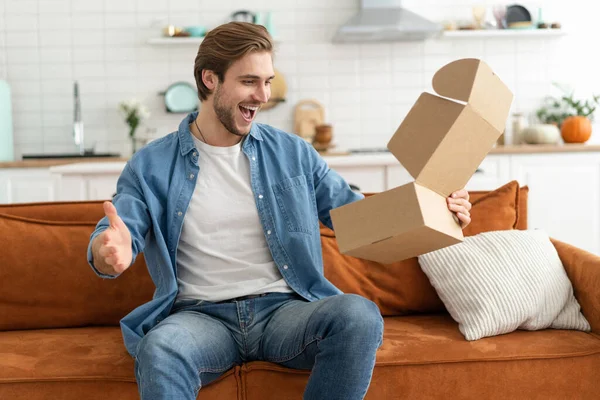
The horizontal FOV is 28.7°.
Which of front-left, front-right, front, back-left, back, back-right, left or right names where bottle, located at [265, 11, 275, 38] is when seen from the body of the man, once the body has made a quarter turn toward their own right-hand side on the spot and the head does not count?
right

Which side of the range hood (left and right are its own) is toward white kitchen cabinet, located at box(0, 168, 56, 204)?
right

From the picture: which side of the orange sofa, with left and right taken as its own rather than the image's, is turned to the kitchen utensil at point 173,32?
back

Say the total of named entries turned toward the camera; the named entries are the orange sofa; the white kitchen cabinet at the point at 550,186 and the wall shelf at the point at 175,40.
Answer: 3

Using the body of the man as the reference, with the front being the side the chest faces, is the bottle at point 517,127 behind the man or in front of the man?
behind

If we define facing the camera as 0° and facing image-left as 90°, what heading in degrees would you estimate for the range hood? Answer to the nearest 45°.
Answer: approximately 0°

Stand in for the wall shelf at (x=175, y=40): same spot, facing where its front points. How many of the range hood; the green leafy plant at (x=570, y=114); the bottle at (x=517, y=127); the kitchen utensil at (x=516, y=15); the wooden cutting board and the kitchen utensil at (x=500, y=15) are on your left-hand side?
6
